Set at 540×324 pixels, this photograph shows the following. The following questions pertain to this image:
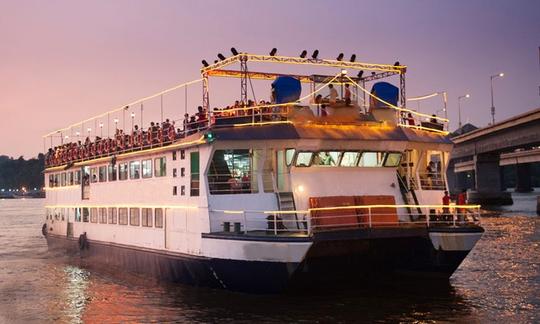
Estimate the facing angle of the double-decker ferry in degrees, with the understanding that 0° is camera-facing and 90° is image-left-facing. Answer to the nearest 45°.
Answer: approximately 315°
